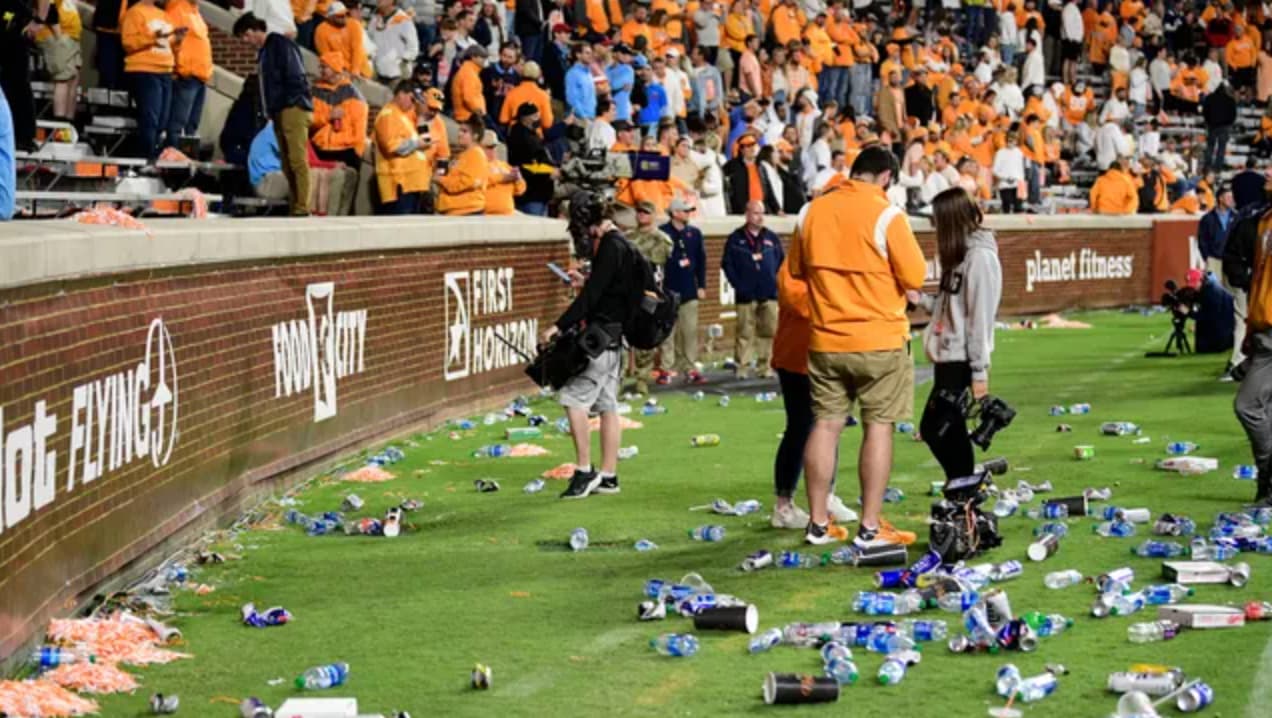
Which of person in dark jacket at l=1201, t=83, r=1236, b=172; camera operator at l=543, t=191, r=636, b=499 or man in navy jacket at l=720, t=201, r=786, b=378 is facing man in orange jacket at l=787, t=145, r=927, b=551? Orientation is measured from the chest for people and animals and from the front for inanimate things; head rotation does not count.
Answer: the man in navy jacket

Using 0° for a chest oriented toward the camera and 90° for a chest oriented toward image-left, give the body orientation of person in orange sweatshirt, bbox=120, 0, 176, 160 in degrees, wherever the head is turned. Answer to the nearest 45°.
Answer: approximately 315°

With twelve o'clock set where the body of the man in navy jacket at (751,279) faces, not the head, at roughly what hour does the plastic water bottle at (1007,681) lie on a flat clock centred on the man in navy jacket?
The plastic water bottle is roughly at 12 o'clock from the man in navy jacket.

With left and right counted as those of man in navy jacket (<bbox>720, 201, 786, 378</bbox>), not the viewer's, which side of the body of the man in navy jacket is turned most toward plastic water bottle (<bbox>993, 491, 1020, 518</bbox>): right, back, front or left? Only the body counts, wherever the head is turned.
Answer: front

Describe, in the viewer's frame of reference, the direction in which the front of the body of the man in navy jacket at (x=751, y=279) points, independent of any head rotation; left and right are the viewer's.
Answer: facing the viewer

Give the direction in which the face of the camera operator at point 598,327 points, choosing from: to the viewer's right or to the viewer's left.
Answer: to the viewer's left

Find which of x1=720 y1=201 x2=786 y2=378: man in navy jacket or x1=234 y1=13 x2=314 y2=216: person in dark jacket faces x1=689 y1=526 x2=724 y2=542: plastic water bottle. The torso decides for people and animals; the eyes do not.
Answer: the man in navy jacket

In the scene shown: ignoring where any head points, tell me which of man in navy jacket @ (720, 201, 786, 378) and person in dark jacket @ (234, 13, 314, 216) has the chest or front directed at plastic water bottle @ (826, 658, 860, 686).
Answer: the man in navy jacket

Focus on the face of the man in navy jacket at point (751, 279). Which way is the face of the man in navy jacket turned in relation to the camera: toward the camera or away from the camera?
toward the camera

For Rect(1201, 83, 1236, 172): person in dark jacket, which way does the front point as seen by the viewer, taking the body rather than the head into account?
away from the camera

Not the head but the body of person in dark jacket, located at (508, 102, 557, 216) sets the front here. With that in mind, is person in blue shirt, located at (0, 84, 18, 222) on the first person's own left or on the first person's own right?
on the first person's own right

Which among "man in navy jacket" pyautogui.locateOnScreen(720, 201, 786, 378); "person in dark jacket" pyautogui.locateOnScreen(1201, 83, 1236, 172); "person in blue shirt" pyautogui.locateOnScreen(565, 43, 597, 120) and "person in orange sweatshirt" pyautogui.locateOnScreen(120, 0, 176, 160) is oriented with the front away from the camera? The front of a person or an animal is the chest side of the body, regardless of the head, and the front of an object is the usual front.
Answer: the person in dark jacket

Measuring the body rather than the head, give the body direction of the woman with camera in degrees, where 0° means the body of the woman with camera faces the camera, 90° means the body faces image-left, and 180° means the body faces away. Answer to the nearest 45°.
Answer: approximately 90°
